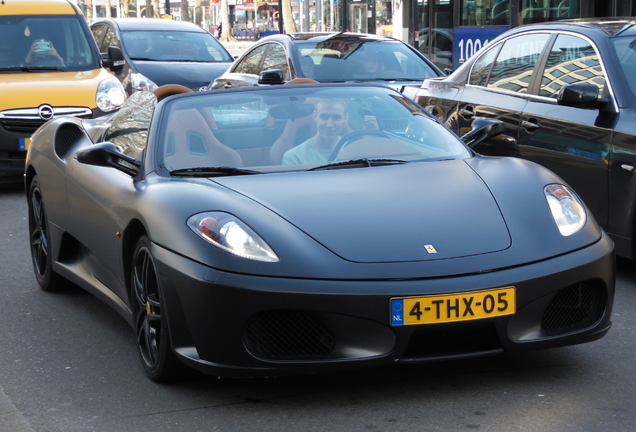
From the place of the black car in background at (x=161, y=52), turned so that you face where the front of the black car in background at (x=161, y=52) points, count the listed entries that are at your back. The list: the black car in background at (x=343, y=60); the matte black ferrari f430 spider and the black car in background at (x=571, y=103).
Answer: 0

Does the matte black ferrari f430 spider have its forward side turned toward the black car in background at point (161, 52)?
no

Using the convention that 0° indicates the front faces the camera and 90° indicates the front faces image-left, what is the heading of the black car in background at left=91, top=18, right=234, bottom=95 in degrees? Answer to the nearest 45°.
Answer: approximately 315°

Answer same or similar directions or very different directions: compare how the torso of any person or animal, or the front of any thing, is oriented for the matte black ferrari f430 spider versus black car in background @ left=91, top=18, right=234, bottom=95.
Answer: same or similar directions

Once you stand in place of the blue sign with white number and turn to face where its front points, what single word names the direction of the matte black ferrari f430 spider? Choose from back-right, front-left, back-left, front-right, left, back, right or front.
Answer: front

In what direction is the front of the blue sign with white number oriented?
toward the camera

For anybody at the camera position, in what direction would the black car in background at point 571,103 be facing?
facing the viewer and to the right of the viewer

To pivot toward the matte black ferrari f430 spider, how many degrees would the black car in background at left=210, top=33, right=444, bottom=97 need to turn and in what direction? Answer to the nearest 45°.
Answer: approximately 45° to its right

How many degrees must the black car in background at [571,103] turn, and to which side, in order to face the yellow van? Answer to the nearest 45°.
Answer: approximately 180°

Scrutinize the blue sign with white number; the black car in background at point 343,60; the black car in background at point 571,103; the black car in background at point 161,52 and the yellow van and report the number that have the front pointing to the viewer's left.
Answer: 0

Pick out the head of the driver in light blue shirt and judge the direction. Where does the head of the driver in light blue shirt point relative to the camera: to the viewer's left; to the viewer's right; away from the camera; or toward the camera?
toward the camera

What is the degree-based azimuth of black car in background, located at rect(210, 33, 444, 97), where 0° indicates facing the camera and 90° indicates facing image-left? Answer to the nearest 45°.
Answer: approximately 315°

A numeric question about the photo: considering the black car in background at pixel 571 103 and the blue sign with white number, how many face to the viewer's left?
0

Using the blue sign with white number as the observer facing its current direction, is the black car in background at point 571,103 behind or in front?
in front

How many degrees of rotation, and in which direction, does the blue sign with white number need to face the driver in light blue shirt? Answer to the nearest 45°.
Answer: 0° — it already faces them

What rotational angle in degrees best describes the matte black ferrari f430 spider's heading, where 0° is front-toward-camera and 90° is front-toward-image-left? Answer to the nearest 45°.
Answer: approximately 315°

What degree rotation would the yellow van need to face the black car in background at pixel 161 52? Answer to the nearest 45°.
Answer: approximately 90° to its left

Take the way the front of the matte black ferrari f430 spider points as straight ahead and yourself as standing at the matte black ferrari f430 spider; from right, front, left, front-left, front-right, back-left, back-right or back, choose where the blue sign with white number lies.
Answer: back-left

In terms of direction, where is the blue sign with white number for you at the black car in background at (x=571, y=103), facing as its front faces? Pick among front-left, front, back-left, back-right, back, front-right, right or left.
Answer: back-left
